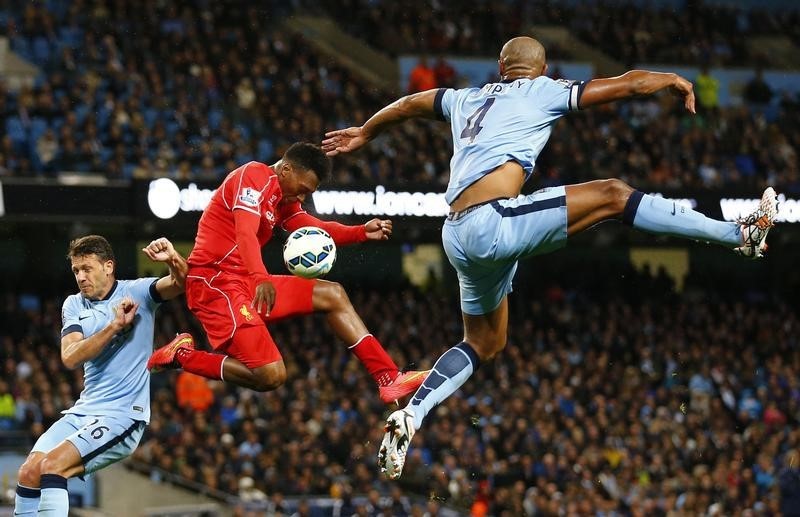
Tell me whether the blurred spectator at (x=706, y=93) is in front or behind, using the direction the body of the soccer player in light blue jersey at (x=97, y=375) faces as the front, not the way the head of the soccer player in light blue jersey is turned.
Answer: behind

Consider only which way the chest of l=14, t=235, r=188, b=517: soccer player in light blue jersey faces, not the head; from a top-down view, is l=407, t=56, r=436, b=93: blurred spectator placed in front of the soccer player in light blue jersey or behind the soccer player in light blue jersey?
behind

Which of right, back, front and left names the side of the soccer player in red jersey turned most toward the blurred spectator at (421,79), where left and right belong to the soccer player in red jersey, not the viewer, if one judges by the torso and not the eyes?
left

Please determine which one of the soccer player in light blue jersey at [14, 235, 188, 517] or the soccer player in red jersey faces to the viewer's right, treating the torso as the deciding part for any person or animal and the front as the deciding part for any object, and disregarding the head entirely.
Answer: the soccer player in red jersey

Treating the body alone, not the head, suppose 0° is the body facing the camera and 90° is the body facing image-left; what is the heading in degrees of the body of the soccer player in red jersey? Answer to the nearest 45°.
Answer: approximately 270°

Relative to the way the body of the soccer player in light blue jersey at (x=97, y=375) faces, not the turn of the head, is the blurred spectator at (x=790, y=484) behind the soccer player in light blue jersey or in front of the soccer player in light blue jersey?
behind

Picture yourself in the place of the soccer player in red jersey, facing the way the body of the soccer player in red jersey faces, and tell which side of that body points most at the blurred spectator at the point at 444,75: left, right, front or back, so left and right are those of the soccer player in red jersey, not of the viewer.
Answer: left

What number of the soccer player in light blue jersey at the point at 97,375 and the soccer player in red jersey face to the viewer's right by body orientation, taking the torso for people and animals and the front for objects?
1

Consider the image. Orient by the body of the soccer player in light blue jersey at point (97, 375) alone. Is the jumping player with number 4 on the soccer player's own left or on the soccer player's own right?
on the soccer player's own left
